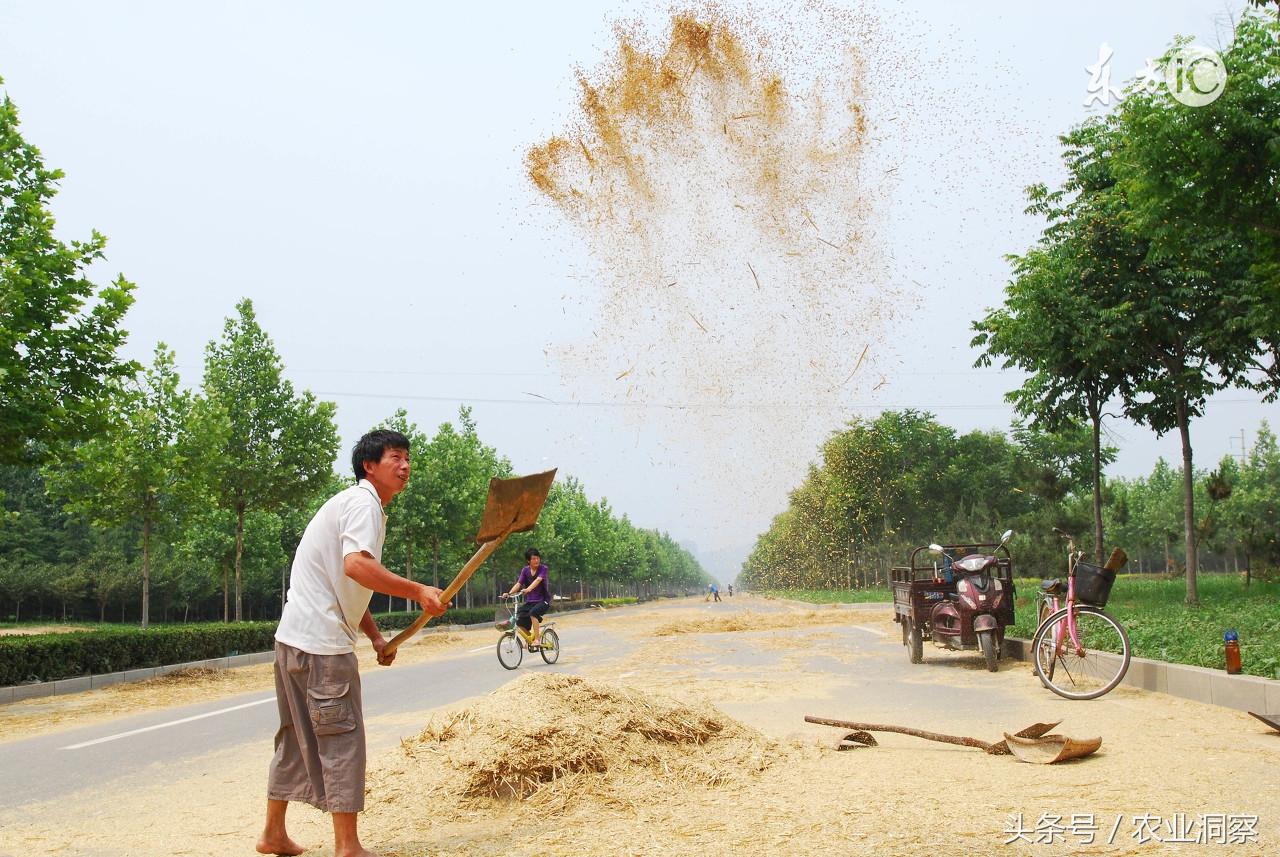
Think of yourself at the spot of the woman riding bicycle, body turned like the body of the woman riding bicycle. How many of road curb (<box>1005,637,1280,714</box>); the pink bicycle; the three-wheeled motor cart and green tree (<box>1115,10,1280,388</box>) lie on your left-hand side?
4

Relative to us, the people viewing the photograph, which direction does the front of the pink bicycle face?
facing the viewer and to the right of the viewer

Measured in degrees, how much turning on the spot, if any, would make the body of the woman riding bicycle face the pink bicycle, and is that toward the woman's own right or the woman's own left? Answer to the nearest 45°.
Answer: approximately 90° to the woman's own left

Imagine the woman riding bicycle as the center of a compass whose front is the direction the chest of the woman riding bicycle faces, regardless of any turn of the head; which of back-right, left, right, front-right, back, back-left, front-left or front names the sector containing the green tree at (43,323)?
front-right

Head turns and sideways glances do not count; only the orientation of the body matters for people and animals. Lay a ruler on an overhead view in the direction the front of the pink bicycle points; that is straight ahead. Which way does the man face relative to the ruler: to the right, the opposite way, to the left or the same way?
to the left

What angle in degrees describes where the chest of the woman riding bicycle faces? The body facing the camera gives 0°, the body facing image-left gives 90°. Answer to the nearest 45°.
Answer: approximately 45°

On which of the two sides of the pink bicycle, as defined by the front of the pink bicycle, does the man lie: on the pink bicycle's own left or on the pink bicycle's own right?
on the pink bicycle's own right

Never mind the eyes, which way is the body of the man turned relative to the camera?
to the viewer's right
